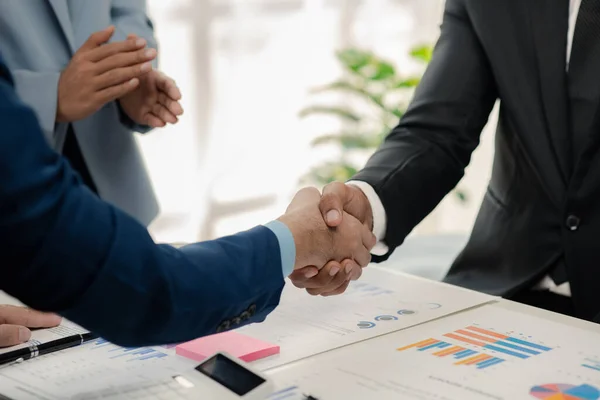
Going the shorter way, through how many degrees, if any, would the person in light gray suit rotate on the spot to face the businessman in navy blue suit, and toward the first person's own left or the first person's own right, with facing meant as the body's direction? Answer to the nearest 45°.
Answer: approximately 45° to the first person's own right

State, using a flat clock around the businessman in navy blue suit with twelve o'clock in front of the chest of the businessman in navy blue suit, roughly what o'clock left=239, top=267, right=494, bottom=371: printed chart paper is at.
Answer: The printed chart paper is roughly at 12 o'clock from the businessman in navy blue suit.

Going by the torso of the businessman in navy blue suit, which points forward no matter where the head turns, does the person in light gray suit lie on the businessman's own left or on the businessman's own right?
on the businessman's own left

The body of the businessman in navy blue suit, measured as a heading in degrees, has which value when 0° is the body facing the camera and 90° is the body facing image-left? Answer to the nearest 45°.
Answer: approximately 225°

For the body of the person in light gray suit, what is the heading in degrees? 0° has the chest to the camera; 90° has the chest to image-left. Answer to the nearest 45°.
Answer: approximately 315°

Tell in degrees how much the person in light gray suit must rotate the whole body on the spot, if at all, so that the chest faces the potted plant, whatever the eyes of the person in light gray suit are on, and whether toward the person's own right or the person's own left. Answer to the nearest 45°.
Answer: approximately 90° to the person's own left

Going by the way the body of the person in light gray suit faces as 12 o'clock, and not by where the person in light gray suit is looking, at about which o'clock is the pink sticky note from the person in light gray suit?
The pink sticky note is roughly at 1 o'clock from the person in light gray suit.
